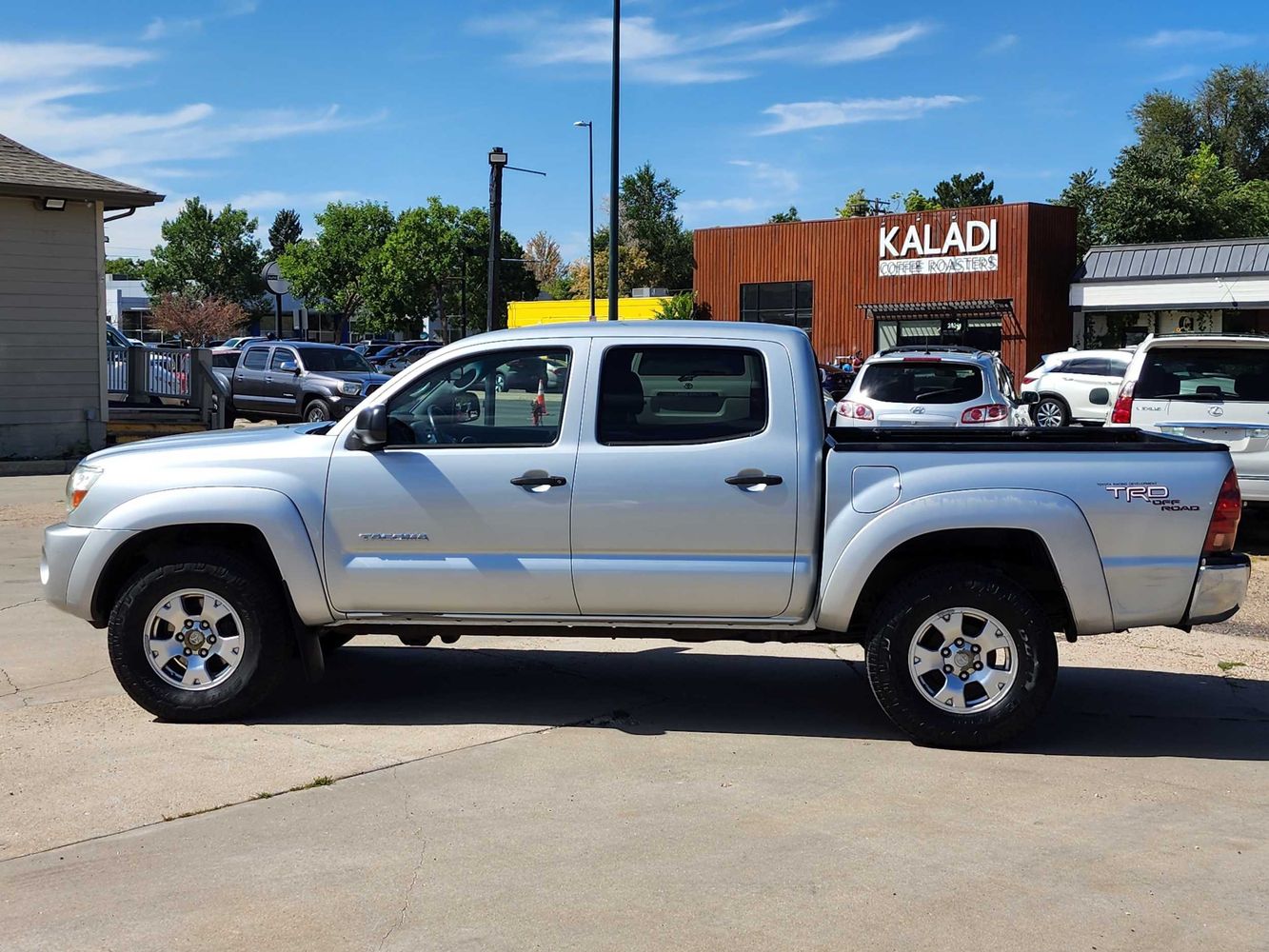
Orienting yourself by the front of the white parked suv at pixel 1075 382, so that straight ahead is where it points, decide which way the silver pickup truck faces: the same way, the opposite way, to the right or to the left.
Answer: the opposite way

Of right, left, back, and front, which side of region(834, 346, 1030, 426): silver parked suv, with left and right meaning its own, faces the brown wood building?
front

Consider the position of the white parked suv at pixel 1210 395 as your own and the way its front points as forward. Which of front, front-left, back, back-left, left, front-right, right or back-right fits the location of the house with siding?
left

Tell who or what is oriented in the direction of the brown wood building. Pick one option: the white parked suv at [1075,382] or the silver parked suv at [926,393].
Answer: the silver parked suv

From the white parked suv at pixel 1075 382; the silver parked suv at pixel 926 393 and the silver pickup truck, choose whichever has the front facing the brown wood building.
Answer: the silver parked suv

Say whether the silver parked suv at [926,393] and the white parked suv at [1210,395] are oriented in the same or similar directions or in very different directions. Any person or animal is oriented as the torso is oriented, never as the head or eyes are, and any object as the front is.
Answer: same or similar directions

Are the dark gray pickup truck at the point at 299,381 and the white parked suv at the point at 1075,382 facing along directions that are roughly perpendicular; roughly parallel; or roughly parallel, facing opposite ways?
roughly parallel

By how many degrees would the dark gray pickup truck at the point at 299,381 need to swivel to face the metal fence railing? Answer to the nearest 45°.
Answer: approximately 90° to its right

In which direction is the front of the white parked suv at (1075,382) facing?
to the viewer's right

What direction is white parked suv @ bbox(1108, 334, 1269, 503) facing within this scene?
away from the camera

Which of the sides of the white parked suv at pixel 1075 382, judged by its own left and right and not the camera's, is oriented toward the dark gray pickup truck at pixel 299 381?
back

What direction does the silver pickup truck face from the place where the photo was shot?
facing to the left of the viewer

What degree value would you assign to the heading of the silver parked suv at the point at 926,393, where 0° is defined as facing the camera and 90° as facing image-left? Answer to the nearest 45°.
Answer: approximately 180°

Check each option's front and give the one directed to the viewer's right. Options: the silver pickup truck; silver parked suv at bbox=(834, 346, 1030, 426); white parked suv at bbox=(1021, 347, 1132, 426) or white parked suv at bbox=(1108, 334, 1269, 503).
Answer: white parked suv at bbox=(1021, 347, 1132, 426)

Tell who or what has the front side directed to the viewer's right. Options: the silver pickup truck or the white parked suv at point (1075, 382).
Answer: the white parked suv
